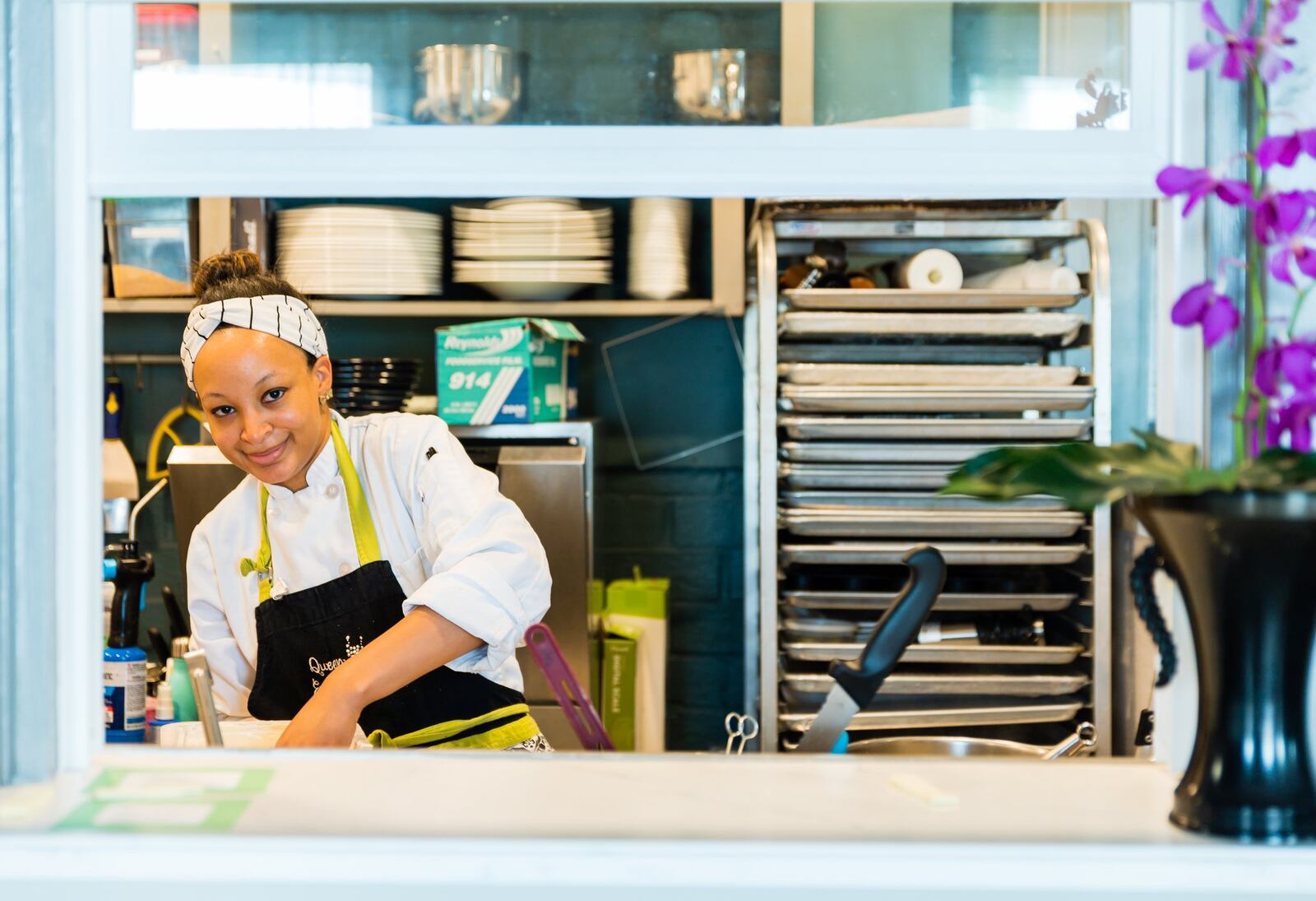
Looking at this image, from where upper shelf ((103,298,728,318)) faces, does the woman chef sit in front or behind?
in front

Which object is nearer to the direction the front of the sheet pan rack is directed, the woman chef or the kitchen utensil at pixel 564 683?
the kitchen utensil

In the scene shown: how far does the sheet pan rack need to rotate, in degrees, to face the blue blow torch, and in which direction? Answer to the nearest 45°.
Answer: approximately 45° to its right

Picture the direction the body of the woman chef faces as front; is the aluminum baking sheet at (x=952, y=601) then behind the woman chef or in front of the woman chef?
behind

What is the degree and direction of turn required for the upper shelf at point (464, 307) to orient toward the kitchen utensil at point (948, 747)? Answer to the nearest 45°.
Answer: approximately 45° to its left

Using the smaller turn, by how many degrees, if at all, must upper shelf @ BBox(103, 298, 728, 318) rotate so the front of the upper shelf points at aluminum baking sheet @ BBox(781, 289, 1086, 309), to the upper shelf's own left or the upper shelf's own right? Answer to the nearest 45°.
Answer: approximately 45° to the upper shelf's own left

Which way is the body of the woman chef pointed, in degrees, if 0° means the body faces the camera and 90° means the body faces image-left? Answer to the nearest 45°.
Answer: approximately 45°

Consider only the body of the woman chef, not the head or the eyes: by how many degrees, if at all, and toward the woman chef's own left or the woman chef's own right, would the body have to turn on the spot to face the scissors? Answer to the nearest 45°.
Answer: approximately 90° to the woman chef's own left
